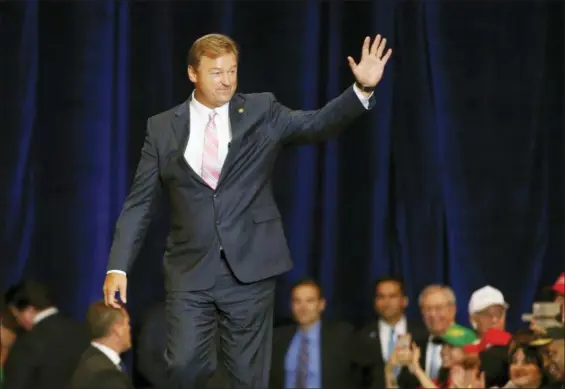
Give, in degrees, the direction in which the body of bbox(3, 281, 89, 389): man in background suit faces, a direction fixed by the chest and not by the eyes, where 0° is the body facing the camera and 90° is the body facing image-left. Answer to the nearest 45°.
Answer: approximately 135°

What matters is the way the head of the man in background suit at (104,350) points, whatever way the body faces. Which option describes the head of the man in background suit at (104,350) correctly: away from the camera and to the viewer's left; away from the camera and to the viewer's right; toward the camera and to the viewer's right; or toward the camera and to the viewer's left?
away from the camera and to the viewer's right

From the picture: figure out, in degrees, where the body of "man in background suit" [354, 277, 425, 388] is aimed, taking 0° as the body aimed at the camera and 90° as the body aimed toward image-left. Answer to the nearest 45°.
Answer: approximately 0°

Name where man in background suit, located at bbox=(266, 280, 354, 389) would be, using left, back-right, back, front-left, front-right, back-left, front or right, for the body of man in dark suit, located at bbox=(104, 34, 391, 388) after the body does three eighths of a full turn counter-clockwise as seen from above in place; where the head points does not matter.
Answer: front-left

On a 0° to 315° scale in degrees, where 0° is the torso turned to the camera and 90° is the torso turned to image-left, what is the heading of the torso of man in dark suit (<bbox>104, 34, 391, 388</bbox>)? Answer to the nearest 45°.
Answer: approximately 0°

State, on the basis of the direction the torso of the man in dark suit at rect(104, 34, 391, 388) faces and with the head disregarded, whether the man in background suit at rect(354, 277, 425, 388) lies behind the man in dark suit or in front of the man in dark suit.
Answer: behind

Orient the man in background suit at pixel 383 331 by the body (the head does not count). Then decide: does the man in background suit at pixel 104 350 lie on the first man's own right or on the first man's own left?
on the first man's own right

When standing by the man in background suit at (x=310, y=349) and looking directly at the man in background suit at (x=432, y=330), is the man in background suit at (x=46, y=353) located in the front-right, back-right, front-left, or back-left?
back-right

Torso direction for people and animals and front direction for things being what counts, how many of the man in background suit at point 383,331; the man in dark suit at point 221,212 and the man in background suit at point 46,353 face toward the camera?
2
